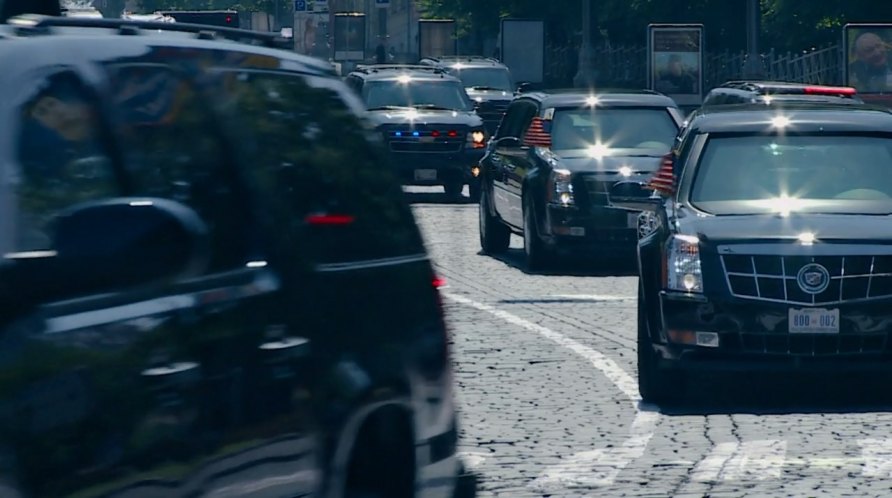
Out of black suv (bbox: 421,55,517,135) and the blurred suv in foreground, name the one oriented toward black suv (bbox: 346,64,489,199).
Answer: black suv (bbox: 421,55,517,135)

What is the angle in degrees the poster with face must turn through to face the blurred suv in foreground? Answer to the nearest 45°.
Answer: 0° — it already faces it

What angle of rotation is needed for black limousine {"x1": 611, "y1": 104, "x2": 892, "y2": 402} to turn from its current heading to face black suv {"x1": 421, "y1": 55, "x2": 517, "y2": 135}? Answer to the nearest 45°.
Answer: approximately 180°

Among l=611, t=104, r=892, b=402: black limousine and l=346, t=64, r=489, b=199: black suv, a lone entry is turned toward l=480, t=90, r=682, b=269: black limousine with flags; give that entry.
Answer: l=346, t=64, r=489, b=199: black suv

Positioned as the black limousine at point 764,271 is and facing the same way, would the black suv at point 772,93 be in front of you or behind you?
behind

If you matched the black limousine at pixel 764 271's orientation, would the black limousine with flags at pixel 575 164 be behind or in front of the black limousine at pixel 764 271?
behind

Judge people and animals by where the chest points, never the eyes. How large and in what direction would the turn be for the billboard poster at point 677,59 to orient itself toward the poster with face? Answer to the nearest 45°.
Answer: approximately 45° to its left

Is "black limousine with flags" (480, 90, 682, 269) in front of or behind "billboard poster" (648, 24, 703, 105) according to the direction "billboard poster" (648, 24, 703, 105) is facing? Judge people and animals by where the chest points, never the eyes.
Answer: in front

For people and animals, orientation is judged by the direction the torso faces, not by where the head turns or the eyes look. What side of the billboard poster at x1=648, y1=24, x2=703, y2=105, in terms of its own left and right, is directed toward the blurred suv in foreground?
front
